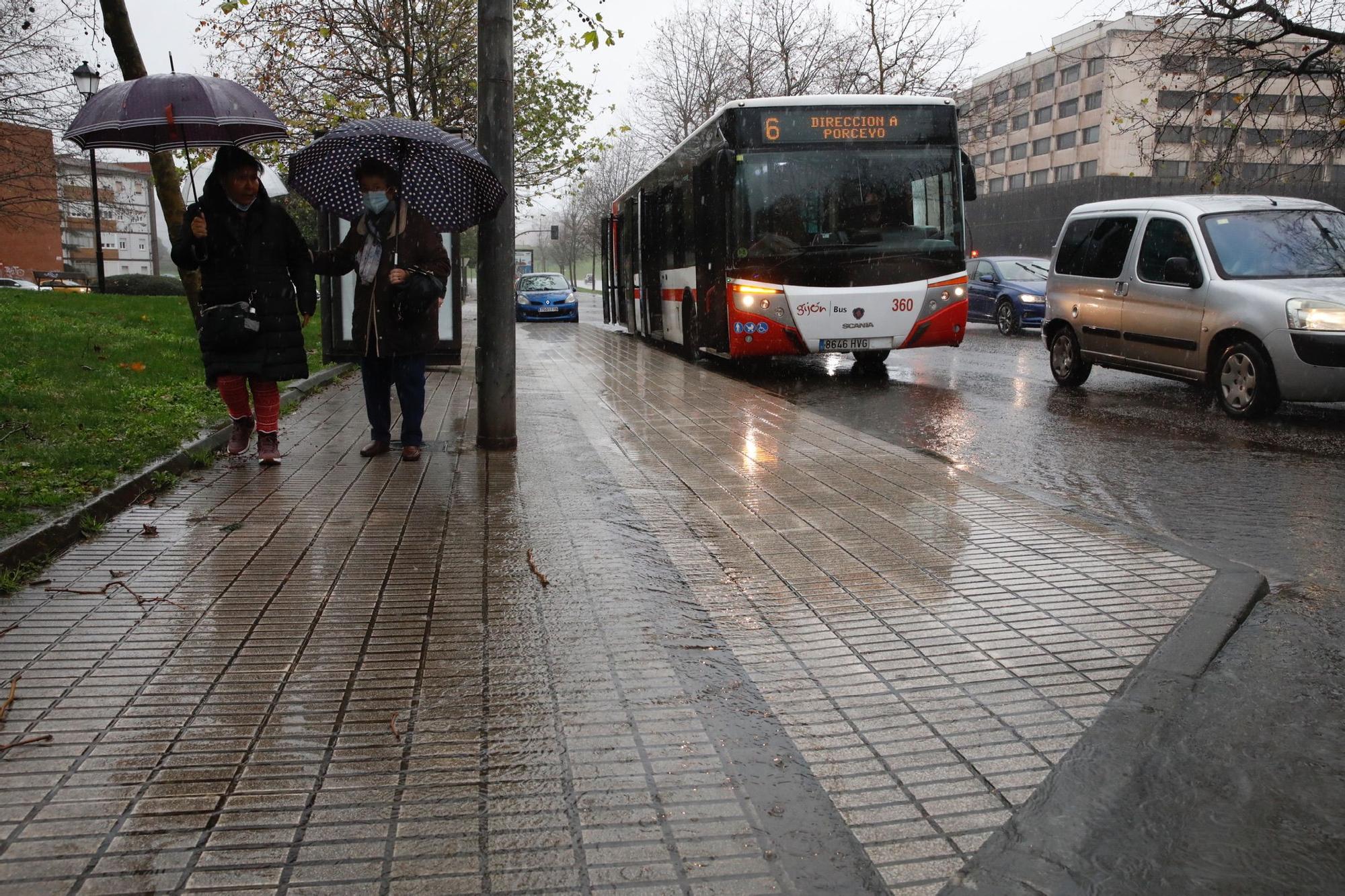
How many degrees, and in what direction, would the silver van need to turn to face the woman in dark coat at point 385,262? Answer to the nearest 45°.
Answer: approximately 90° to its right

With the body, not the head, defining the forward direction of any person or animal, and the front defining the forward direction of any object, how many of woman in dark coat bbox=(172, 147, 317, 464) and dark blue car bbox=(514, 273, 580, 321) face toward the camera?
2

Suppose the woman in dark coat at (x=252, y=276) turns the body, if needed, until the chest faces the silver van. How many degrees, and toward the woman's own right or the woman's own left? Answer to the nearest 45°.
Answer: approximately 90° to the woman's own left

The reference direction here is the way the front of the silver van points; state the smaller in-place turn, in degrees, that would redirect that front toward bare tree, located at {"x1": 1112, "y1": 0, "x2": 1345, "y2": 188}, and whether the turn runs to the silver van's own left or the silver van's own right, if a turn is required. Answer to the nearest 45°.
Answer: approximately 135° to the silver van's own left

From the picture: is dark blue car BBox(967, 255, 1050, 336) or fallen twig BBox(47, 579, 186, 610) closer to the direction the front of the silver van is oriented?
the fallen twig

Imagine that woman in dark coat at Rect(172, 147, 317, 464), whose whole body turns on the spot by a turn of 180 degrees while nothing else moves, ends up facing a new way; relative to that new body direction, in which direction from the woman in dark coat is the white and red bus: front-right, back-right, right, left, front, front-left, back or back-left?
front-right

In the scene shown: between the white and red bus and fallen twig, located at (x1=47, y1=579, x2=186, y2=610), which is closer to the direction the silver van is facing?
the fallen twig

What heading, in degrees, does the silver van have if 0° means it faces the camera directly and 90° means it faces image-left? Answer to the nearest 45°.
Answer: approximately 315°
